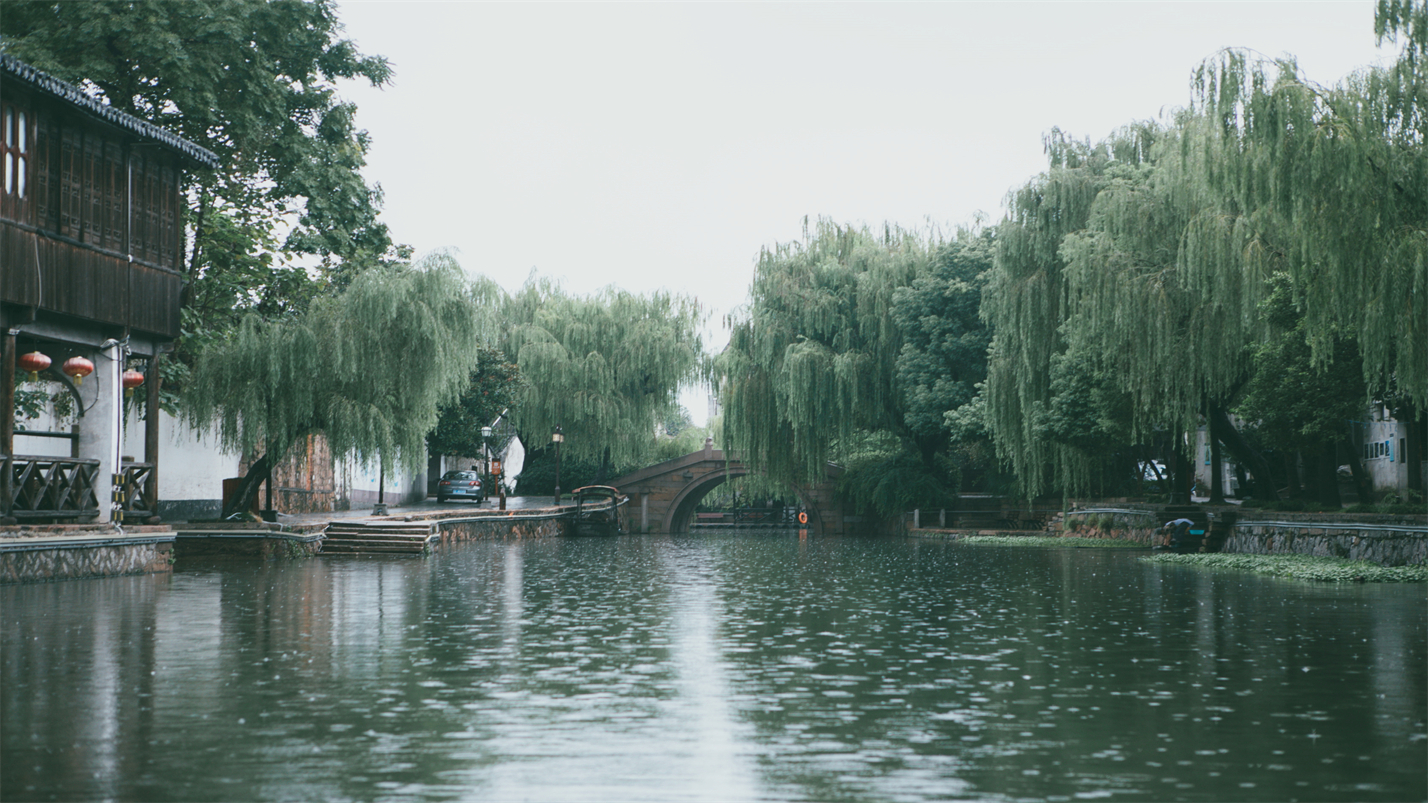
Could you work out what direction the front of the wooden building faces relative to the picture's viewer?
facing the viewer and to the right of the viewer

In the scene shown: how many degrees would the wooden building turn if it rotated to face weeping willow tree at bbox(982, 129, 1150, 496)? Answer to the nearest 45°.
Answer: approximately 45° to its left

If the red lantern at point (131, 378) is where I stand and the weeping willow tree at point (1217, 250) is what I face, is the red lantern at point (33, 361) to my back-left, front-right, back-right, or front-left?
back-right

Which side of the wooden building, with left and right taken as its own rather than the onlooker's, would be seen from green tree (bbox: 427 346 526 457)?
left

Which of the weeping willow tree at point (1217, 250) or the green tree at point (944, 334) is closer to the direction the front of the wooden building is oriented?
the weeping willow tree

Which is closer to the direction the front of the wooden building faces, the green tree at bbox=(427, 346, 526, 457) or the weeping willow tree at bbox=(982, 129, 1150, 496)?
the weeping willow tree

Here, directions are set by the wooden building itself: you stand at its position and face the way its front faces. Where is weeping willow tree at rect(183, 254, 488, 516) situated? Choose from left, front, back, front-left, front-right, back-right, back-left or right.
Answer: left

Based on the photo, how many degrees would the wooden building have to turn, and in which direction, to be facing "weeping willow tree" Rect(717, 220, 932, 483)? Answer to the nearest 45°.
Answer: approximately 90° to its left

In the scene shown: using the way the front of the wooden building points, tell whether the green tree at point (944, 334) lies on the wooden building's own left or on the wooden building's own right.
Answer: on the wooden building's own left

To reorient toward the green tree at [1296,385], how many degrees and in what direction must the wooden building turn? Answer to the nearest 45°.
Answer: approximately 45° to its left

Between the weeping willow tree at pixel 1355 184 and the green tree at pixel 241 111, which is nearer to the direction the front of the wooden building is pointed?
the weeping willow tree

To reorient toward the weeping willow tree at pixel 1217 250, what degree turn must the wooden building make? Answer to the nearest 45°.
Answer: approximately 45° to its left
